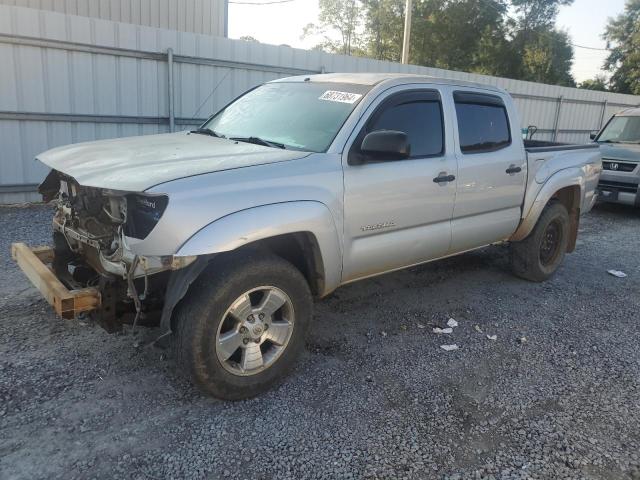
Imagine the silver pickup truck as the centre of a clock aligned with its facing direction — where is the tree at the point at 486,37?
The tree is roughly at 5 o'clock from the silver pickup truck.

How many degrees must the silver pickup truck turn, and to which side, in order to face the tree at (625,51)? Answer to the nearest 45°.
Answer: approximately 180°

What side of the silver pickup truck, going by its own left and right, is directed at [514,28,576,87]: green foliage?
back

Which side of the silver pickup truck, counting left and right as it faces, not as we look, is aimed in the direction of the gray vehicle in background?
back

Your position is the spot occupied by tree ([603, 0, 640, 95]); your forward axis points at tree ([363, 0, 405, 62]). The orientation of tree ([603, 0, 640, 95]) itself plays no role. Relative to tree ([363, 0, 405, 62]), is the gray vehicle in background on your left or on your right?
left

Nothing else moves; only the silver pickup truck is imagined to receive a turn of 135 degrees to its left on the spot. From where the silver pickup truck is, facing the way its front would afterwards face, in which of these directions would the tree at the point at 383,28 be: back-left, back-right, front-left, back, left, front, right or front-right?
left

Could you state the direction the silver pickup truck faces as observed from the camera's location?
facing the viewer and to the left of the viewer

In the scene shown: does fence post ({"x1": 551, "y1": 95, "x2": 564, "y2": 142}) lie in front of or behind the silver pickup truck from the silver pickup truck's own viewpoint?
behind
